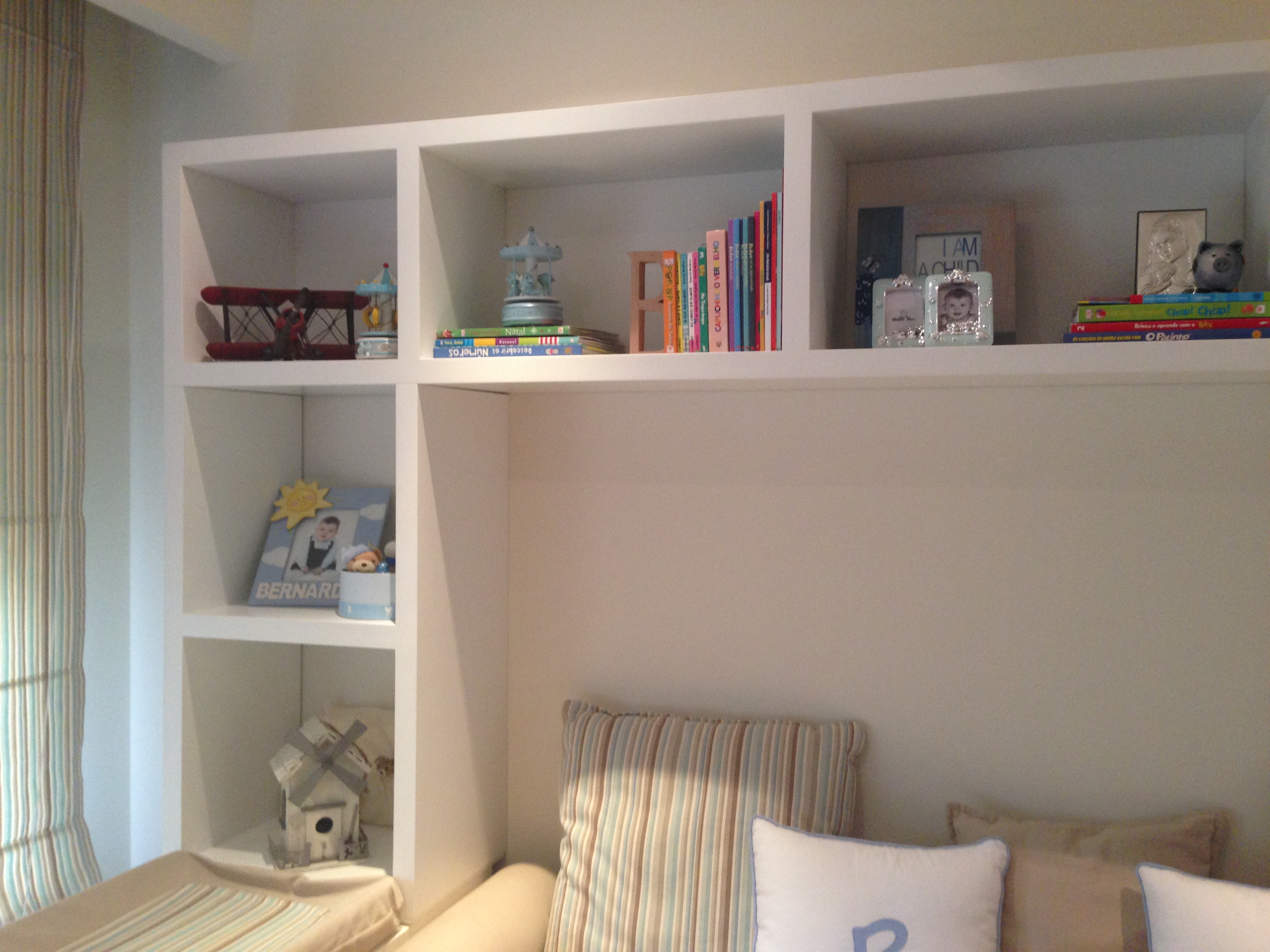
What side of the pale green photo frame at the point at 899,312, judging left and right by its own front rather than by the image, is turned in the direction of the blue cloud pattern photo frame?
right

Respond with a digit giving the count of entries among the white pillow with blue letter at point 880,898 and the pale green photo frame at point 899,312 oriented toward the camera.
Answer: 2

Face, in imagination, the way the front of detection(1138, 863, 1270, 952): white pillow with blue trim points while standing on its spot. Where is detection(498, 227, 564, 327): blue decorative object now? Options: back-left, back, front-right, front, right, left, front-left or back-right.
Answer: right

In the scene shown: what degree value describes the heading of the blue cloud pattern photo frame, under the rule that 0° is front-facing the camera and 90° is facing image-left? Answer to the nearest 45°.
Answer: approximately 0°

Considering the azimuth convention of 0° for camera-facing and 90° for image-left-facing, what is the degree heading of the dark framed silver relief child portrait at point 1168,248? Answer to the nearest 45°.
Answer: approximately 0°

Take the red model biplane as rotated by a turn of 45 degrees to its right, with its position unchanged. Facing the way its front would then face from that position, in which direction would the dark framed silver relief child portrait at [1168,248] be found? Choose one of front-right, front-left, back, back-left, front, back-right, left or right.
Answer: left
